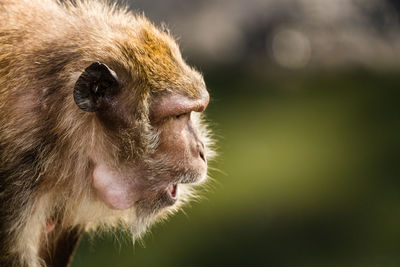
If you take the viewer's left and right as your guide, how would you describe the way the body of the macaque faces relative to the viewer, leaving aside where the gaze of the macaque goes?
facing to the right of the viewer
